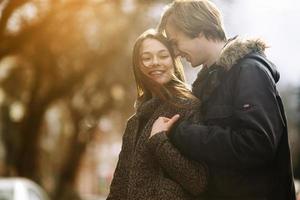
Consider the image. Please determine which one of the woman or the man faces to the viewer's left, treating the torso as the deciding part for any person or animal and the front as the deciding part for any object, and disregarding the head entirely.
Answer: the man

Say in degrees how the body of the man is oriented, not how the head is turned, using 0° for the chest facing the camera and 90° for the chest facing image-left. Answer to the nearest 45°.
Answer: approximately 90°

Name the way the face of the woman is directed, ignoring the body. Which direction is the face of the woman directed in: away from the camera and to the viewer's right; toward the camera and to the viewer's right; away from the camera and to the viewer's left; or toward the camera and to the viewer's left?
toward the camera and to the viewer's right

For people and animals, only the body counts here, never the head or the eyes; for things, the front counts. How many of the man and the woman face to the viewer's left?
1

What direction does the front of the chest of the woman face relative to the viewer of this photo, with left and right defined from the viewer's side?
facing the viewer and to the right of the viewer

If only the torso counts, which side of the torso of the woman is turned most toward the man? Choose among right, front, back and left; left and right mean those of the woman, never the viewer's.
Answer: left
